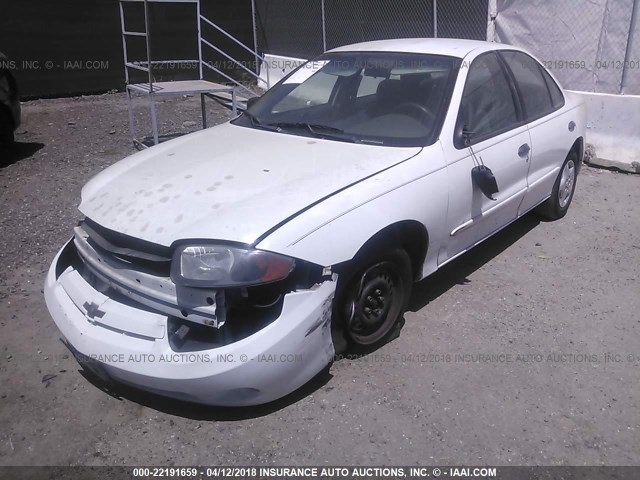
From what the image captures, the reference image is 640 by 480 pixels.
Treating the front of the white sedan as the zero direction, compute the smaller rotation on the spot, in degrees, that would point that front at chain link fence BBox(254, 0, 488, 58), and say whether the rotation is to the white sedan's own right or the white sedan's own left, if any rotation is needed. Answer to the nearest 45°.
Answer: approximately 135° to the white sedan's own right

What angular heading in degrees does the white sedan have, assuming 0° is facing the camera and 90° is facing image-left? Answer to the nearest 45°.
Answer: approximately 45°

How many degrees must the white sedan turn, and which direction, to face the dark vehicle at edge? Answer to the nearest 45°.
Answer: approximately 90° to its right

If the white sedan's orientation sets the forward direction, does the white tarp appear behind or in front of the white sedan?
behind
